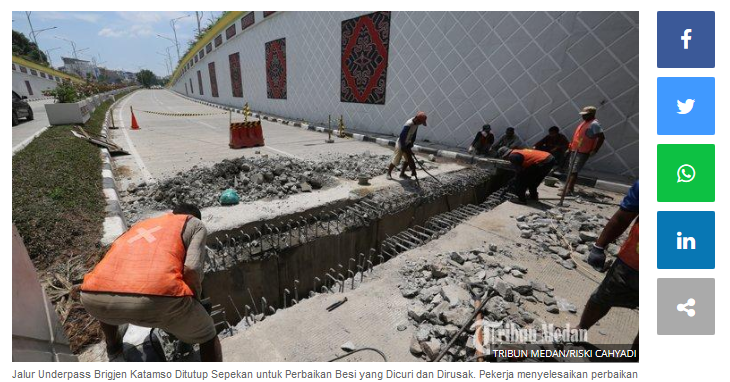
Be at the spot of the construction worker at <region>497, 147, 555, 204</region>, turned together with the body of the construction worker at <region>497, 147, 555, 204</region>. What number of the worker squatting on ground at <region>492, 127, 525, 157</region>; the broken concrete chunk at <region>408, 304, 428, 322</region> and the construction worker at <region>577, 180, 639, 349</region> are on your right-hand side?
1

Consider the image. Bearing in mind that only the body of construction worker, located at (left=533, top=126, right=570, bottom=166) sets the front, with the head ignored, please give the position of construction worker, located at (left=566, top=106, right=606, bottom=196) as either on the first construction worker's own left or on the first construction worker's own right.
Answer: on the first construction worker's own left

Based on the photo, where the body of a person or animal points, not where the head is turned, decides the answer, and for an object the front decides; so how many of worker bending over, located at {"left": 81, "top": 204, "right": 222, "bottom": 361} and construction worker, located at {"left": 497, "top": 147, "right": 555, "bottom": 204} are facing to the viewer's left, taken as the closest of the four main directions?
1

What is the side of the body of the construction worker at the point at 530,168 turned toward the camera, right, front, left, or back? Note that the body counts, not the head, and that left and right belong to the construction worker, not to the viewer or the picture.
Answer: left

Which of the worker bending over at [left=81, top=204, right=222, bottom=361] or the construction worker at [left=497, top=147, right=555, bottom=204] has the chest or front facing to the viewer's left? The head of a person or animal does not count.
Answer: the construction worker

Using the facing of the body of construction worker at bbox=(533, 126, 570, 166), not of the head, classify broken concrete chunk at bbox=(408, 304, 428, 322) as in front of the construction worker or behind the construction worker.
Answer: in front

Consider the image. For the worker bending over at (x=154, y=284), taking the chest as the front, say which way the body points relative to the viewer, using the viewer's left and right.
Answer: facing away from the viewer and to the right of the viewer

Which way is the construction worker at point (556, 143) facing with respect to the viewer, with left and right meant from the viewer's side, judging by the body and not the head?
facing the viewer and to the left of the viewer
